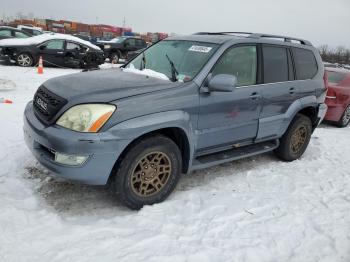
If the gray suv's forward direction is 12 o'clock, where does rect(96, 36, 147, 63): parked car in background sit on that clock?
The parked car in background is roughly at 4 o'clock from the gray suv.

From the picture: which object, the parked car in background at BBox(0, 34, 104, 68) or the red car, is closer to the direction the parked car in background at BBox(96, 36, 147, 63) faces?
the parked car in background

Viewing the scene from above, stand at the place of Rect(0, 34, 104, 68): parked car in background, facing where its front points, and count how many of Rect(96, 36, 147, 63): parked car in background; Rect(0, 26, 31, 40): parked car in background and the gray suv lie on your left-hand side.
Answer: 1

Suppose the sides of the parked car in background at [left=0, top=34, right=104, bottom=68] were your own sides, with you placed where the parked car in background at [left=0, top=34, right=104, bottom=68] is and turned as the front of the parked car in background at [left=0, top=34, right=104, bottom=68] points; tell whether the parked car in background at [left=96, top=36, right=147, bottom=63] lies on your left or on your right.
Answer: on your right

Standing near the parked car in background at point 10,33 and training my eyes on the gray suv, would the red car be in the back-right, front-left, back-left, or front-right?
front-left

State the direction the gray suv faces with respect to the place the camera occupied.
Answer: facing the viewer and to the left of the viewer

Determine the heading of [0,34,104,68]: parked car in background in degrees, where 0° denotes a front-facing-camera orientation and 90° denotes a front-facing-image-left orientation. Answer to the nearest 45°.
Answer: approximately 90°

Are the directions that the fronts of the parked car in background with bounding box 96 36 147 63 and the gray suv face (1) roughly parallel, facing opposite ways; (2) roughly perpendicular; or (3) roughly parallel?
roughly parallel

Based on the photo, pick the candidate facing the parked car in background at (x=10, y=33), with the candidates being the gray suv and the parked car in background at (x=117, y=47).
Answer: the parked car in background at (x=117, y=47)

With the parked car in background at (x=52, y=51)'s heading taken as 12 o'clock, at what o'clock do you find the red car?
The red car is roughly at 8 o'clock from the parked car in background.

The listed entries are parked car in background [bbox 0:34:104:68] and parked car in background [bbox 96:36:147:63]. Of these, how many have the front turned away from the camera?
0

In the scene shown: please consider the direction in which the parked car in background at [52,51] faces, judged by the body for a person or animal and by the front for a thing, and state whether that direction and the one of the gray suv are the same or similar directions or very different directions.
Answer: same or similar directions

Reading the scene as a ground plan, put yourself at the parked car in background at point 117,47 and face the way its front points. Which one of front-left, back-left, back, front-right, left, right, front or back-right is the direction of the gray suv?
front-left
